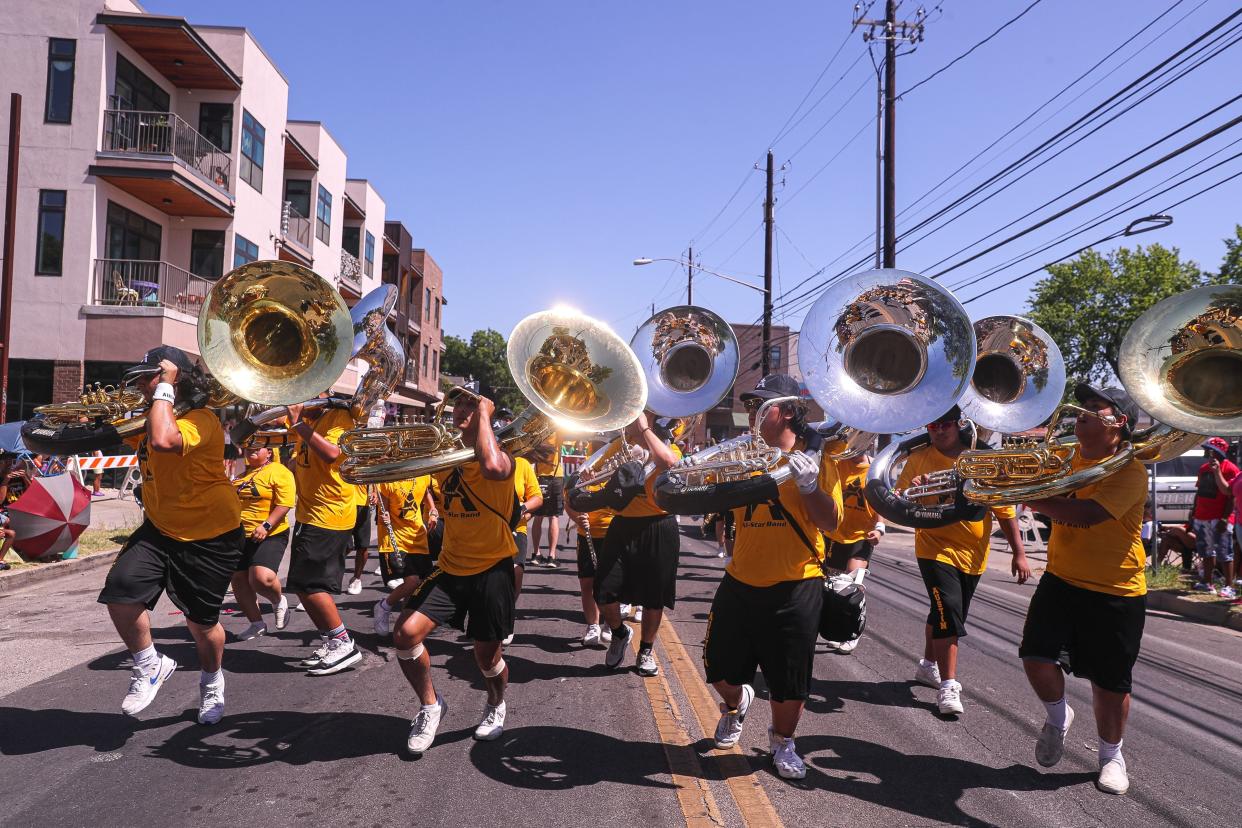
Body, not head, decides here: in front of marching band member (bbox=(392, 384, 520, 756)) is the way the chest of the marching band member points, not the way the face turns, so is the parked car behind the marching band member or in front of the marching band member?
behind

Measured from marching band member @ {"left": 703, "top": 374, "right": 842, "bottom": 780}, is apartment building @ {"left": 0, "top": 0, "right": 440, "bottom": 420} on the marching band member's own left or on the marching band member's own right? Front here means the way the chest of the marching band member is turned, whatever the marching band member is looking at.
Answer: on the marching band member's own right

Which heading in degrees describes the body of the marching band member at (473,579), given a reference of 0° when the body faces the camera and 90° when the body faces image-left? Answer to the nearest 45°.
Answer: approximately 45°

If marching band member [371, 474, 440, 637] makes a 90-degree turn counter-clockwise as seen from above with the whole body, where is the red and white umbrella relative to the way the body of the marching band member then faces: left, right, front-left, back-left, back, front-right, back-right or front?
back-left

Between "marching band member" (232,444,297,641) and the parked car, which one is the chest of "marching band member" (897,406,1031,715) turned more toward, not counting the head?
the marching band member

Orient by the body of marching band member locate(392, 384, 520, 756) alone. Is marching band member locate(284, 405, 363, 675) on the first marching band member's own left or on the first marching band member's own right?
on the first marching band member's own right

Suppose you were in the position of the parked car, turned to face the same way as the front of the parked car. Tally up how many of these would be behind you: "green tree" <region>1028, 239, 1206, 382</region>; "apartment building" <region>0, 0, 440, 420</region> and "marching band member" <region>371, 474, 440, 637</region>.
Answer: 1

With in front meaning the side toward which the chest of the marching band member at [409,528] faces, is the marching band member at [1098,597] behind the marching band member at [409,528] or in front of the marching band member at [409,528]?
in front

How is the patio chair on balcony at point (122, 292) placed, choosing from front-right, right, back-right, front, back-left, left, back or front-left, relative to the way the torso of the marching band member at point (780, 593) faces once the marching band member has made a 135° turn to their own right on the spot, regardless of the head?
front-left
